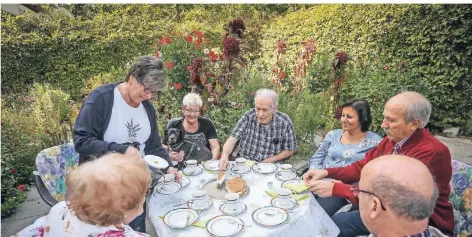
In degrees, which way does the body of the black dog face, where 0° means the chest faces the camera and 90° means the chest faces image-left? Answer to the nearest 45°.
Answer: approximately 45°

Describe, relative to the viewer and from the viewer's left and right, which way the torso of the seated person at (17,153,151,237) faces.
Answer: facing away from the viewer and to the right of the viewer

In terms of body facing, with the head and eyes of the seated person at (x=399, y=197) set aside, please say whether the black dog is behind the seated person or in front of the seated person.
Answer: in front

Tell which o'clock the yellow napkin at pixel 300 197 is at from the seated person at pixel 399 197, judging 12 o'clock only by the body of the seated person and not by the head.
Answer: The yellow napkin is roughly at 12 o'clock from the seated person.

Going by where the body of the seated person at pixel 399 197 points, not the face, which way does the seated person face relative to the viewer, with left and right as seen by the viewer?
facing away from the viewer and to the left of the viewer

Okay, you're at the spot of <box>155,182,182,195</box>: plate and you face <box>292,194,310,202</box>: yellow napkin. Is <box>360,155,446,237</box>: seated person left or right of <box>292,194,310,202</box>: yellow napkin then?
right

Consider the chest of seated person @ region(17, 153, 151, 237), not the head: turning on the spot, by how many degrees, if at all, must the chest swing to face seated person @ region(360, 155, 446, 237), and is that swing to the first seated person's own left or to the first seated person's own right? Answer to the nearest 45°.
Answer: approximately 90° to the first seated person's own right

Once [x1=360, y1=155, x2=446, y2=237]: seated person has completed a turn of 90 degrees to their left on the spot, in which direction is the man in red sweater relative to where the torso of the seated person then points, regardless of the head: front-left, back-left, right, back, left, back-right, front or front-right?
back-right

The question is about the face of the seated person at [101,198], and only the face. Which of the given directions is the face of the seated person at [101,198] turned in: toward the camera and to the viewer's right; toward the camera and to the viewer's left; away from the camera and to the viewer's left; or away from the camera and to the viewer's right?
away from the camera and to the viewer's right

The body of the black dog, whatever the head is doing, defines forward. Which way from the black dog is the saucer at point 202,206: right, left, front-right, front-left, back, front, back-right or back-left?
front-left

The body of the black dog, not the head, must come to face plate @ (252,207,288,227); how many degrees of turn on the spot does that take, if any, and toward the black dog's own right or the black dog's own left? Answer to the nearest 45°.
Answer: approximately 45° to the black dog's own left

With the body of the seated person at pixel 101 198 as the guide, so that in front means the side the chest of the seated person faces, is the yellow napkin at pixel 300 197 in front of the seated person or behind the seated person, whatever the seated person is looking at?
in front

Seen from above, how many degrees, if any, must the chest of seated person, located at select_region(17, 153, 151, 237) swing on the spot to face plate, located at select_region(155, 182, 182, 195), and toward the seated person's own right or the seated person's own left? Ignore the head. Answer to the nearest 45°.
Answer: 0° — they already face it

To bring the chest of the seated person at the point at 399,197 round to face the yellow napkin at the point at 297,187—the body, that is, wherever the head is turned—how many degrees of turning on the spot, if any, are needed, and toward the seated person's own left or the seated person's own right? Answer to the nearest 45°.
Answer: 0° — they already face it

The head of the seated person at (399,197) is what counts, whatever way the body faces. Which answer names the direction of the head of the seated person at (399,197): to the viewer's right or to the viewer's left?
to the viewer's left

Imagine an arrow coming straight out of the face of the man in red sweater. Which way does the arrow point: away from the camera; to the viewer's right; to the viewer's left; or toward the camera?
to the viewer's left

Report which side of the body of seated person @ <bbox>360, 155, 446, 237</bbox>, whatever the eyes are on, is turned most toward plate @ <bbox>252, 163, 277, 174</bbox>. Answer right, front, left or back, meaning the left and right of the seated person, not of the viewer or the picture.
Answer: front

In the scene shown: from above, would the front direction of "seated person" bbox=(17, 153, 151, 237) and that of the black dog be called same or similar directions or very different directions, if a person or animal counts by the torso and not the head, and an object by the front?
very different directions

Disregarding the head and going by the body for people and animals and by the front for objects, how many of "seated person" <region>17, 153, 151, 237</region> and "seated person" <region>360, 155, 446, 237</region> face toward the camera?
0
